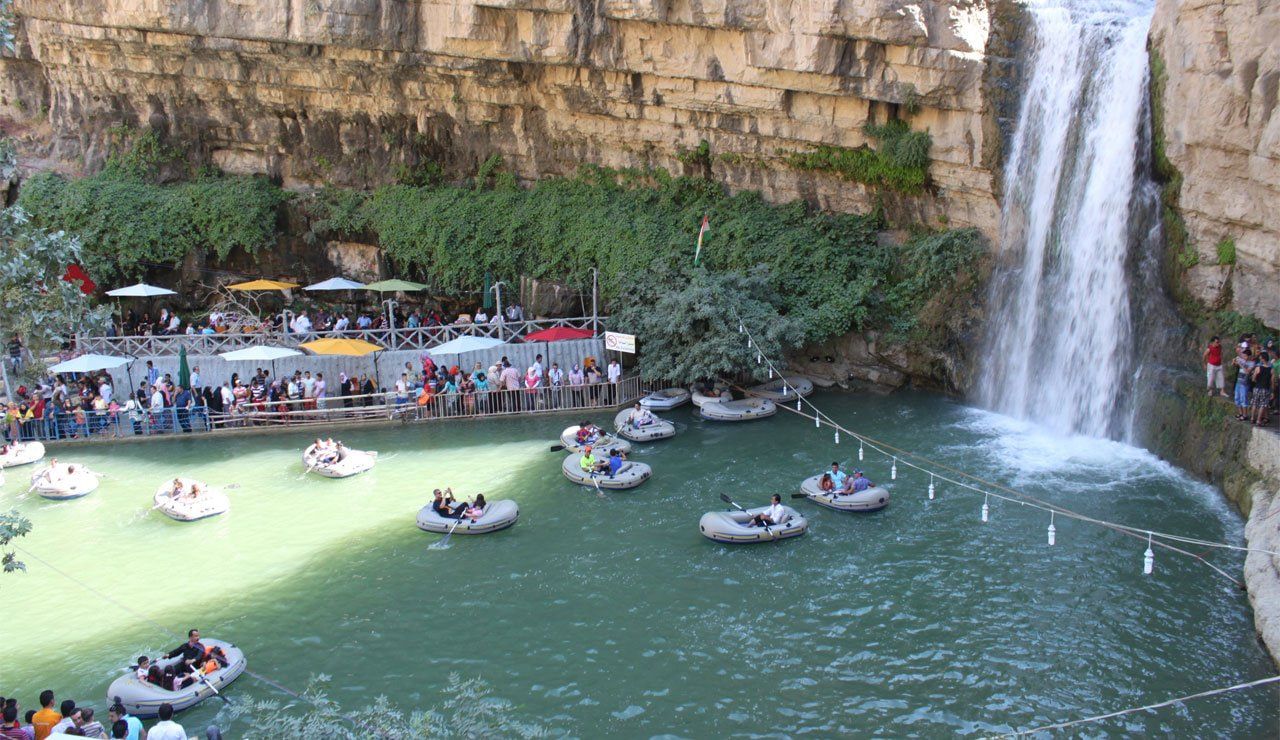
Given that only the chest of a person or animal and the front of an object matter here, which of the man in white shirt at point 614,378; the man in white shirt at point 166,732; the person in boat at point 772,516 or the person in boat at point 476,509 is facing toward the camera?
the man in white shirt at point 614,378

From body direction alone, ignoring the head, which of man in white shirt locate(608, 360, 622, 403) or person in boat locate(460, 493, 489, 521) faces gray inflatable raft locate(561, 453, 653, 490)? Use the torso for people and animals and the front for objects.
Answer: the man in white shirt

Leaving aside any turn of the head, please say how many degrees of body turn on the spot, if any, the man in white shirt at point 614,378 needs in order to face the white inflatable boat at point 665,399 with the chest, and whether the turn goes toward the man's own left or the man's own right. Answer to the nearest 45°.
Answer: approximately 90° to the man's own left

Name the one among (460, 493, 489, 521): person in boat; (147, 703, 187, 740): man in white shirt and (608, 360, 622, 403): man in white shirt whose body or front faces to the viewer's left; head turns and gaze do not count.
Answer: the person in boat

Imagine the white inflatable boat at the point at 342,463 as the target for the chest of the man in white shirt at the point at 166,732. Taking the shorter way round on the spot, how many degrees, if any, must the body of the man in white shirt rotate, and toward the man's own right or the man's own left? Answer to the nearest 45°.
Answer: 0° — they already face it

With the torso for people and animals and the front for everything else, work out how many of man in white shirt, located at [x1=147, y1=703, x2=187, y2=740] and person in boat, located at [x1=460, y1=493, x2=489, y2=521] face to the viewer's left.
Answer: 1

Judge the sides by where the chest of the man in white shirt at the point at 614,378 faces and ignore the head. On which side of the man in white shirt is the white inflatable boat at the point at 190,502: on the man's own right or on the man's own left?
on the man's own right

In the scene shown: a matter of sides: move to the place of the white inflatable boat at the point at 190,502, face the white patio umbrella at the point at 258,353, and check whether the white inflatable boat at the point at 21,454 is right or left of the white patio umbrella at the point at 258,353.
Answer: left

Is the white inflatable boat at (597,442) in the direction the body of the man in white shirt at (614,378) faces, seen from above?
yes

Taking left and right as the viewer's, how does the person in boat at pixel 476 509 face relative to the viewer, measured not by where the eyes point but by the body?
facing to the left of the viewer

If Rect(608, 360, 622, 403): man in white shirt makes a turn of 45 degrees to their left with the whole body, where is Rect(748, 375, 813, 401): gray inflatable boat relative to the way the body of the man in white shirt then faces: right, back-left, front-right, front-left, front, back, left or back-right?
front-left

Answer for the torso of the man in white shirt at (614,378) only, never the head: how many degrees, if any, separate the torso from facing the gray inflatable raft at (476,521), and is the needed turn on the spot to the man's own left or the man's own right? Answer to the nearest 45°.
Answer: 0° — they already face it

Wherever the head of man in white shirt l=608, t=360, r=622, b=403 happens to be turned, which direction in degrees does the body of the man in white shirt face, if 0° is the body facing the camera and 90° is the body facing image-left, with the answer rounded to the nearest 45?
approximately 0°
